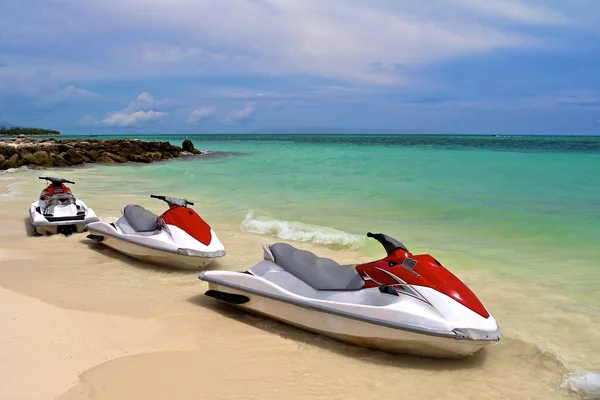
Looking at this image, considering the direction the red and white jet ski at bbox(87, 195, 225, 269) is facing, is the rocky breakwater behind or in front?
behind

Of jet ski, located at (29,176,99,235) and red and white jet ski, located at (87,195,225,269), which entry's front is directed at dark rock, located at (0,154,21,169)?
the jet ski

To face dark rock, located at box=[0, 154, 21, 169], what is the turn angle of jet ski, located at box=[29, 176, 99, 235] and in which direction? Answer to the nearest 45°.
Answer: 0° — it already faces it

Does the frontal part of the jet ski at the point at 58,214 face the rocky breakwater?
yes

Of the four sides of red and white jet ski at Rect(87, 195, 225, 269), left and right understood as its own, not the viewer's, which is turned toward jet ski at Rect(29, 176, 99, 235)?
back

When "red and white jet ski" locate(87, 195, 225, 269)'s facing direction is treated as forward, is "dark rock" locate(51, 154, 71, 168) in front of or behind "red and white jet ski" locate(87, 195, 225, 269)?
behind

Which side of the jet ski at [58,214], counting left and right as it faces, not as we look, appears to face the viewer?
back

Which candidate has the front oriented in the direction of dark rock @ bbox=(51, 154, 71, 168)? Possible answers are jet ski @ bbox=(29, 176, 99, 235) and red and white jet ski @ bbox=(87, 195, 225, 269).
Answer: the jet ski

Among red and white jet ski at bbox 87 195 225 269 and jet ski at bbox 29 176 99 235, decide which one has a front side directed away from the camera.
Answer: the jet ski

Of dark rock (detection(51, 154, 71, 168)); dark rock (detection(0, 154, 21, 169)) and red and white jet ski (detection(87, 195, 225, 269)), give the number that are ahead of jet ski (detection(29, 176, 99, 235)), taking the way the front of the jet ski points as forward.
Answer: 2

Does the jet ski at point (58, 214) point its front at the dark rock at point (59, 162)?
yes

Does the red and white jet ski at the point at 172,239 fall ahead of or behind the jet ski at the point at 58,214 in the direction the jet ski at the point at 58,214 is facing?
behind

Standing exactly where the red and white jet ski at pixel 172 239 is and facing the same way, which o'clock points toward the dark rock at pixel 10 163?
The dark rock is roughly at 7 o'clock from the red and white jet ski.

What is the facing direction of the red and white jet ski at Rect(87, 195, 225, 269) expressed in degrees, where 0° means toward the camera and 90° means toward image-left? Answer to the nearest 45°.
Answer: approximately 315°
